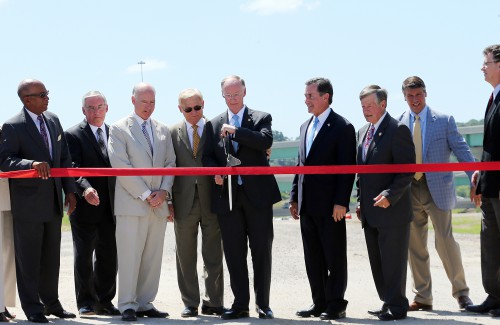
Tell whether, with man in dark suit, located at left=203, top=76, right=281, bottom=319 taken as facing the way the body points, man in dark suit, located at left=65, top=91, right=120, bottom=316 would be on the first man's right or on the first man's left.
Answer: on the first man's right

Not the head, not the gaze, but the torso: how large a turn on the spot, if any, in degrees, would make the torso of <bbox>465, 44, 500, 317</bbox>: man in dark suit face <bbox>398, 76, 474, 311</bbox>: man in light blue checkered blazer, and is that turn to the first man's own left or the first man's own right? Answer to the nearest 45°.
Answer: approximately 45° to the first man's own right

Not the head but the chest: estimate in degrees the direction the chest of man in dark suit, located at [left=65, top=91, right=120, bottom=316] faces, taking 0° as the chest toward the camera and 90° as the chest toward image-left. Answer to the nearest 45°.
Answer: approximately 315°

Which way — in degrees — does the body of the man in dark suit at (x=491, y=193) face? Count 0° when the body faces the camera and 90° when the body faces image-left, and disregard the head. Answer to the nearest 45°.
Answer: approximately 90°

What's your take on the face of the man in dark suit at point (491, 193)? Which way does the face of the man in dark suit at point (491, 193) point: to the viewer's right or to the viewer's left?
to the viewer's left

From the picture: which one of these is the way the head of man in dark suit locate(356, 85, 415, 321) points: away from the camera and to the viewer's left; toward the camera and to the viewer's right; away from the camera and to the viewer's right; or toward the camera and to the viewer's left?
toward the camera and to the viewer's left

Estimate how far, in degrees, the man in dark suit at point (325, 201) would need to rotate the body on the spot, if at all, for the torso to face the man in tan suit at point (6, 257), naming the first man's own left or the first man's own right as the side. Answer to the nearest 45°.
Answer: approximately 45° to the first man's own right

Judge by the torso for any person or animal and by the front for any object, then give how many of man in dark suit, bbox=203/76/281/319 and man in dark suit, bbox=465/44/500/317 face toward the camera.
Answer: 1

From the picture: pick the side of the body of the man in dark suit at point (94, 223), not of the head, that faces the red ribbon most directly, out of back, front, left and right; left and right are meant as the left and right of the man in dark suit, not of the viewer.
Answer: front

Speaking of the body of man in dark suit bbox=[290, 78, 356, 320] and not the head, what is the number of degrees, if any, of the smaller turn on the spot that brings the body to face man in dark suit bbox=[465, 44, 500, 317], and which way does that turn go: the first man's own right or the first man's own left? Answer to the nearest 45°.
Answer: approximately 135° to the first man's own left
